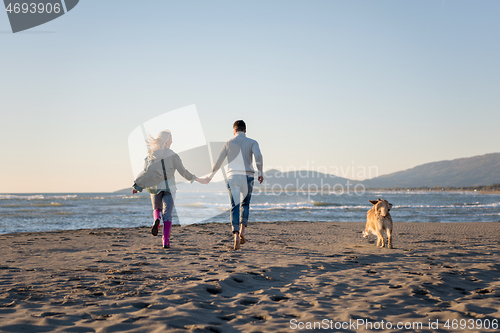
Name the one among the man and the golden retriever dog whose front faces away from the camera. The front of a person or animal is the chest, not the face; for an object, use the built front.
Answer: the man

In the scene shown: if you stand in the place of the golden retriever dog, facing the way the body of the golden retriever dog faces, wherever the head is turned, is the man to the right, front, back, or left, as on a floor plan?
right

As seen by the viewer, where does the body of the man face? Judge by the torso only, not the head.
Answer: away from the camera

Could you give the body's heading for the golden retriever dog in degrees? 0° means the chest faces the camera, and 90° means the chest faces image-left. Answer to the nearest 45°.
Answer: approximately 315°

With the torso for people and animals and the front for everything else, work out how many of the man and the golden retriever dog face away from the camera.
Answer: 1

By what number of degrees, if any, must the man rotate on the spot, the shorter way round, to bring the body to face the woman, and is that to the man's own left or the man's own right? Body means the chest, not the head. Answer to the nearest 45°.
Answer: approximately 90° to the man's own left

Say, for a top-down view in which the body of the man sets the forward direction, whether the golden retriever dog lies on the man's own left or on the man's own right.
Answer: on the man's own right

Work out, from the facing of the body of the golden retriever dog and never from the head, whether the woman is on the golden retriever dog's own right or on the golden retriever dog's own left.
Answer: on the golden retriever dog's own right
